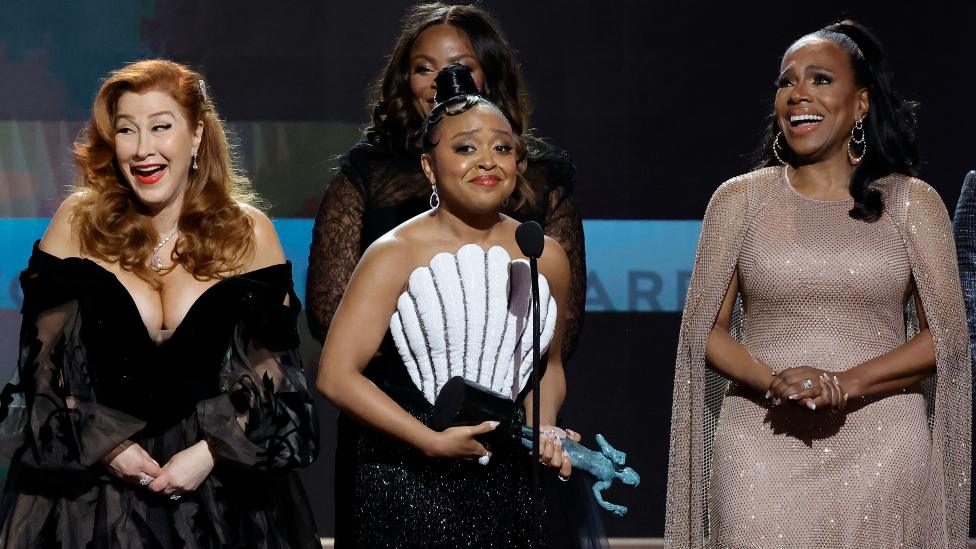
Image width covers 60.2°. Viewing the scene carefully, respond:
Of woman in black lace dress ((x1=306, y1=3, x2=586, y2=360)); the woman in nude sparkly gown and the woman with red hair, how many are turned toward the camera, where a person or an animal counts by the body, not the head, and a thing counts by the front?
3

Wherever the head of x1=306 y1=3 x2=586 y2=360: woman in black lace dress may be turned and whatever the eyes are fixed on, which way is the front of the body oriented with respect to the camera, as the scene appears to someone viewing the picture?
toward the camera

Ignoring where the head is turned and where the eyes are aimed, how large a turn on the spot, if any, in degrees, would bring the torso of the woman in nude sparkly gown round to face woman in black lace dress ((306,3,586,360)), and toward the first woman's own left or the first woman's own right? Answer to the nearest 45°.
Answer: approximately 90° to the first woman's own right

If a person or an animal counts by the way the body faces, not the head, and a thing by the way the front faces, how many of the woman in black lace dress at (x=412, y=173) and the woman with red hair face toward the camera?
2

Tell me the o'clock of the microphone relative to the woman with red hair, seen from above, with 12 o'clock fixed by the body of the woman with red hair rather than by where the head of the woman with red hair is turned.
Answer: The microphone is roughly at 10 o'clock from the woman with red hair.

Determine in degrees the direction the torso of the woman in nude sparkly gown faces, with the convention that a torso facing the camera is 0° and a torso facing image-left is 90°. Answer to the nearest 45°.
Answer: approximately 0°

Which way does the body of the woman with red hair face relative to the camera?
toward the camera

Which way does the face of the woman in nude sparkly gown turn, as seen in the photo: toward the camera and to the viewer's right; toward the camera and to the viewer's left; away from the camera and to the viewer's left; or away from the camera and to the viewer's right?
toward the camera and to the viewer's left

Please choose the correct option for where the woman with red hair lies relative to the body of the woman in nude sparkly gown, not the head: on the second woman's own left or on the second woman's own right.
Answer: on the second woman's own right

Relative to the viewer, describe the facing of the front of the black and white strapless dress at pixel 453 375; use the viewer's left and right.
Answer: facing the viewer and to the right of the viewer

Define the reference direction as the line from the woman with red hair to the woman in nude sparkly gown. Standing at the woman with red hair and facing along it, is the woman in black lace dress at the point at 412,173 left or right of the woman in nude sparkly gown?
left

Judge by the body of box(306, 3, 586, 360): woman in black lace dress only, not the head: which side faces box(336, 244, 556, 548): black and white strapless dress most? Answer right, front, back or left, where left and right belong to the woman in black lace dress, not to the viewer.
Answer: front
